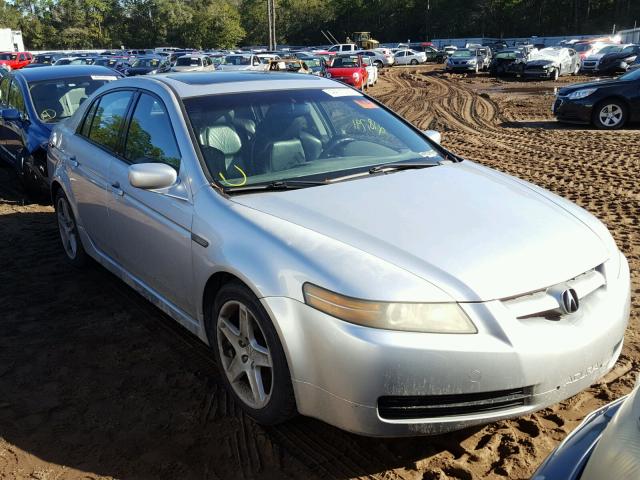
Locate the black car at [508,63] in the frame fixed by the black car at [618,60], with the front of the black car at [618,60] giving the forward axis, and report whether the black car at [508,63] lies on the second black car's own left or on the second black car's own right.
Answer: on the second black car's own right

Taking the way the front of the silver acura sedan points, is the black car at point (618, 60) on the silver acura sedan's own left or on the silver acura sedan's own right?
on the silver acura sedan's own left

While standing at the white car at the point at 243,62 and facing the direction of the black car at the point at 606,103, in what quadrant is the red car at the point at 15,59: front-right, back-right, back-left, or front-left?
back-right

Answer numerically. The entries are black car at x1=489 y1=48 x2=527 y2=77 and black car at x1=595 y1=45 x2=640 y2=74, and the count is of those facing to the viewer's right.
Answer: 0

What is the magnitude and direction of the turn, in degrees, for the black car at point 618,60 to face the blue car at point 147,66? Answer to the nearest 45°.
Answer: approximately 45° to its right

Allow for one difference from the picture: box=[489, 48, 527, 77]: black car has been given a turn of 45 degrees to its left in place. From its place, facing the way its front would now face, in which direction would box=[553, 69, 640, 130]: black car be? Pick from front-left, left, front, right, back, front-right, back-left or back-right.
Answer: front
